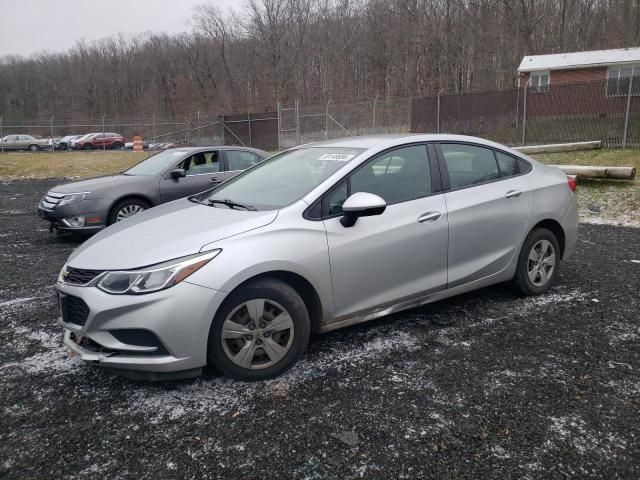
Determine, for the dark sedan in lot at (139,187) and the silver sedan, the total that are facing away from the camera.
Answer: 0

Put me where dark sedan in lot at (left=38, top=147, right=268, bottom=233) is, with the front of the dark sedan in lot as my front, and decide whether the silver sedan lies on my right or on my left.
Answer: on my left

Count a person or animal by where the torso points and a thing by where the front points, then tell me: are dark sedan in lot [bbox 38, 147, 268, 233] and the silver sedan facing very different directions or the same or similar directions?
same or similar directions

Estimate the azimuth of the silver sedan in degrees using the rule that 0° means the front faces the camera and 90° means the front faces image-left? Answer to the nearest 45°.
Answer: approximately 45°

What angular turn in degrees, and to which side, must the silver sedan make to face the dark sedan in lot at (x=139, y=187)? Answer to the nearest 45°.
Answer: approximately 90° to its right

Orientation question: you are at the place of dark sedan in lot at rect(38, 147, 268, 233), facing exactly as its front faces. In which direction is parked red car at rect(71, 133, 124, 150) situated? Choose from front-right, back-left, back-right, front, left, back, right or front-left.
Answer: back-right

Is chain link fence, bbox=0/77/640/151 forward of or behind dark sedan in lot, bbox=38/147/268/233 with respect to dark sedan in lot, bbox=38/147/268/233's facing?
behind
